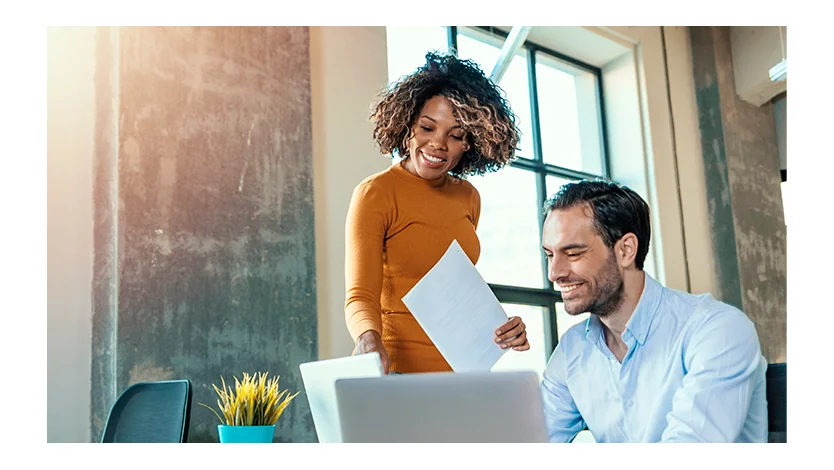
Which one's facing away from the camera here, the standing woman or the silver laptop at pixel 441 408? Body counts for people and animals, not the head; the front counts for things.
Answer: the silver laptop

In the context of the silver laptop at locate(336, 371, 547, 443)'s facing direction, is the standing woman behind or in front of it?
in front

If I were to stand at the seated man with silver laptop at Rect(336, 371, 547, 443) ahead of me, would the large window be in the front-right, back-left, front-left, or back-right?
back-right

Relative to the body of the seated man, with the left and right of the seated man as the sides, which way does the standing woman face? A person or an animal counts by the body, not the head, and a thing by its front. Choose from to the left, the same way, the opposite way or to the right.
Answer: to the left

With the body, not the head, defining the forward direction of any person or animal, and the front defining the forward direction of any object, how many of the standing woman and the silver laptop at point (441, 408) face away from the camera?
1

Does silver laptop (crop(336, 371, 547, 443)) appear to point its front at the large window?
yes

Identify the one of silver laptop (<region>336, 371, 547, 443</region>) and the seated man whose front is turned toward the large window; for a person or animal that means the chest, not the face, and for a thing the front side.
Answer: the silver laptop

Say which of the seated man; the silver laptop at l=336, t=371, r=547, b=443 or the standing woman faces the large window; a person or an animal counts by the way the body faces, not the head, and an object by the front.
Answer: the silver laptop

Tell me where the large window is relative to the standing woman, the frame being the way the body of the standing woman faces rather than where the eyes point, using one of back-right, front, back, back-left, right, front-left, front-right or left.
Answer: back-left

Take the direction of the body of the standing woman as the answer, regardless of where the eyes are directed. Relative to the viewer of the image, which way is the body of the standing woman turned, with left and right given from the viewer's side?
facing the viewer and to the right of the viewer

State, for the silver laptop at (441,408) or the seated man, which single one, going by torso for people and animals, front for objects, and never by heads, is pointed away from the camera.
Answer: the silver laptop

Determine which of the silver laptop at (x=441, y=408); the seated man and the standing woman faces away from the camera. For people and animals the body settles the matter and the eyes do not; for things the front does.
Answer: the silver laptop

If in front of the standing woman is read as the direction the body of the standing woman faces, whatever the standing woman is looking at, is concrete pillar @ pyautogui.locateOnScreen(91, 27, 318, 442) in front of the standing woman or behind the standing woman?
behind

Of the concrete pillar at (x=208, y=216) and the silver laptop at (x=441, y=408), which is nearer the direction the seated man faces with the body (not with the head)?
the silver laptop

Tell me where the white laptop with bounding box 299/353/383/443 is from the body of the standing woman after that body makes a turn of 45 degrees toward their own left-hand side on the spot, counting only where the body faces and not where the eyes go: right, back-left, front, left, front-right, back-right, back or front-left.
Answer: right

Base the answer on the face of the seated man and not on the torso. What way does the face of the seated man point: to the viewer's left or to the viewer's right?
to the viewer's left

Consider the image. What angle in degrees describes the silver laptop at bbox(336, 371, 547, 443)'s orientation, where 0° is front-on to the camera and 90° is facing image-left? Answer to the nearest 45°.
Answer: approximately 180°

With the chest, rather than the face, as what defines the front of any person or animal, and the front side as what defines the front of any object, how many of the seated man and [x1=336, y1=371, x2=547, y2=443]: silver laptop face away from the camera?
1
